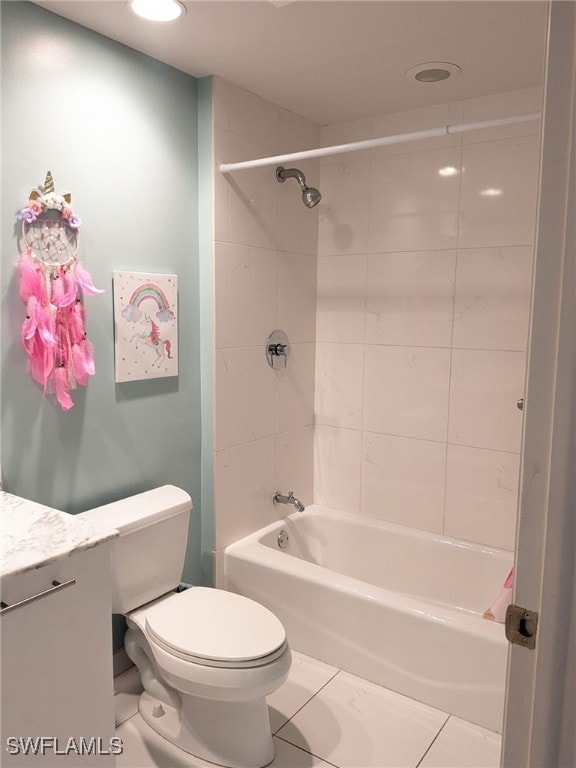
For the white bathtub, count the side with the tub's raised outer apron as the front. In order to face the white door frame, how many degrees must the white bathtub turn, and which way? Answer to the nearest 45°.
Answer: approximately 45° to its left

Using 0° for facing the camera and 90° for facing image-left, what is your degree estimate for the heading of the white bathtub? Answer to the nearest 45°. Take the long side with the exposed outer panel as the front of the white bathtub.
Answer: approximately 45°

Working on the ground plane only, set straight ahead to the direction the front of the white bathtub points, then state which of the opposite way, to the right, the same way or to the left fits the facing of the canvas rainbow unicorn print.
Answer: to the left

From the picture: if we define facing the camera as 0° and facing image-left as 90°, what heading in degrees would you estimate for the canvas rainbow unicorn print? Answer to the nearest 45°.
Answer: approximately 315°

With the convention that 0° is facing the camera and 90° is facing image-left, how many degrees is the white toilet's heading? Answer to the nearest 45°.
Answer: approximately 315°

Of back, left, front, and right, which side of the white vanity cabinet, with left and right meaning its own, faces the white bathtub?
left

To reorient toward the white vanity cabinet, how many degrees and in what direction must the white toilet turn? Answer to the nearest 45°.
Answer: approximately 90° to its right

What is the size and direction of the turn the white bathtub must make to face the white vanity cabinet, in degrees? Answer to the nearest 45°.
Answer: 0° — it already faces it
